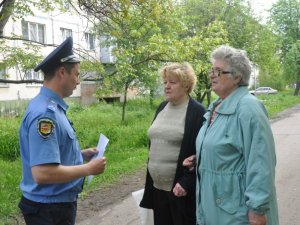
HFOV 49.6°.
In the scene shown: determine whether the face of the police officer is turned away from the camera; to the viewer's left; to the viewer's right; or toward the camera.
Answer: to the viewer's right

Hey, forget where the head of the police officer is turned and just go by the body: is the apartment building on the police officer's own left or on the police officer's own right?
on the police officer's own left

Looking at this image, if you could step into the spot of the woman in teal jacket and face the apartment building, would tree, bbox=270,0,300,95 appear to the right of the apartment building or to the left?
right

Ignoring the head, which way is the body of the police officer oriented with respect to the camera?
to the viewer's right

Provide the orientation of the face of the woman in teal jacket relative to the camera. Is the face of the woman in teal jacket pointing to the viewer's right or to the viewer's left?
to the viewer's left

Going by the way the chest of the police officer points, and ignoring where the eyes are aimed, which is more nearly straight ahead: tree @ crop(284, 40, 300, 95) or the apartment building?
the tree
